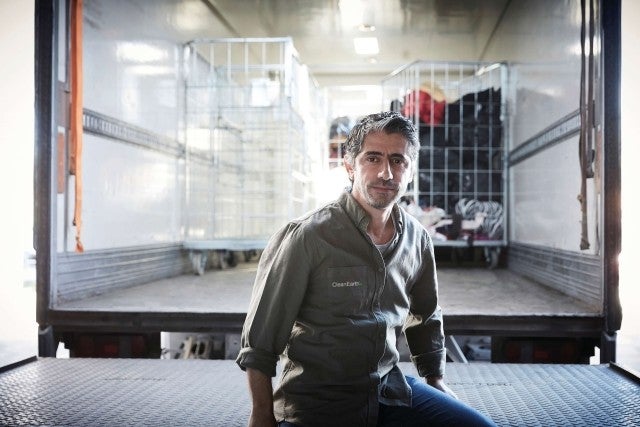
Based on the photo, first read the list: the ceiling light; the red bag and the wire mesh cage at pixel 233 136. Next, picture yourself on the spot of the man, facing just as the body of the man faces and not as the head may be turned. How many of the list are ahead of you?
0

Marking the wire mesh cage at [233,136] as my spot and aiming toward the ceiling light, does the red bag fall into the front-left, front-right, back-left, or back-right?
front-right

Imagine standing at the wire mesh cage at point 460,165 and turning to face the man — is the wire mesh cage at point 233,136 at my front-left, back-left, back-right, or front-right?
front-right

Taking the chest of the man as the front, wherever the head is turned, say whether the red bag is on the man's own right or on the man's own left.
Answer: on the man's own left

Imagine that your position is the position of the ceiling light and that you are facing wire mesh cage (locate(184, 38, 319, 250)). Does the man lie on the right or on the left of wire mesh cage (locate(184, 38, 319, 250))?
left

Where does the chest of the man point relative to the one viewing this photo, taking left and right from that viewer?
facing the viewer and to the right of the viewer

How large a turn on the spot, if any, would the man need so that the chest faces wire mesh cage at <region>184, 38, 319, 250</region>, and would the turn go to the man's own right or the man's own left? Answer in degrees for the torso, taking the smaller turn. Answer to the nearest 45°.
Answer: approximately 135° to the man's own left

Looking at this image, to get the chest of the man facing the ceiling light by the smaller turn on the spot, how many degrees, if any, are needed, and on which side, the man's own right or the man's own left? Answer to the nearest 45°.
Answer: approximately 135° to the man's own left

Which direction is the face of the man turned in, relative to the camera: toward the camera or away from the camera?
toward the camera

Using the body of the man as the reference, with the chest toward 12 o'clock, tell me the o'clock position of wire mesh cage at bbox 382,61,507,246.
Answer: The wire mesh cage is roughly at 8 o'clock from the man.
